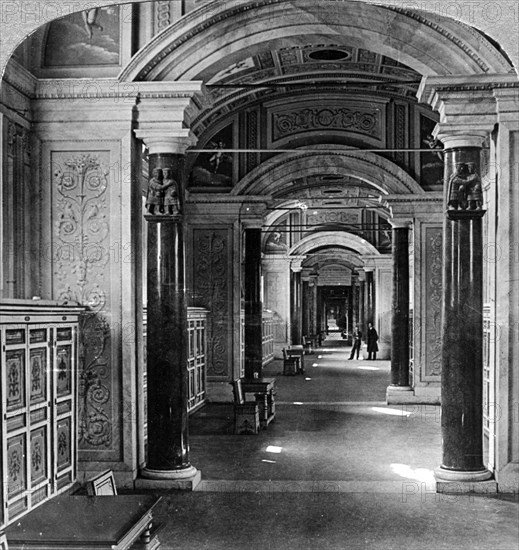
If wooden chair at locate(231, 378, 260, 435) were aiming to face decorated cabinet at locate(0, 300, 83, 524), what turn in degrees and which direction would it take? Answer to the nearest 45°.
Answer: approximately 90° to its right

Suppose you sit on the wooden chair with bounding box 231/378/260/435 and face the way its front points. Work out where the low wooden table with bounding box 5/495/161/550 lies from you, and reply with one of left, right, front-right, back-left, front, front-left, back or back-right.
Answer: right

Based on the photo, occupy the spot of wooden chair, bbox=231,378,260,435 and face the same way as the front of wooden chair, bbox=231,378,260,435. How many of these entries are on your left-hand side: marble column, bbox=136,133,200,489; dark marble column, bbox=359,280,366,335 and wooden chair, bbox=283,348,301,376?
2

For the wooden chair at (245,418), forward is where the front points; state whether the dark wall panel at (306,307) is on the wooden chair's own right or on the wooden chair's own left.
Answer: on the wooden chair's own left

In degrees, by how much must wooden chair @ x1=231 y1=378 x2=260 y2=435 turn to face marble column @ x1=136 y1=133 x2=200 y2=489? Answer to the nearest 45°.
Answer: approximately 90° to its right

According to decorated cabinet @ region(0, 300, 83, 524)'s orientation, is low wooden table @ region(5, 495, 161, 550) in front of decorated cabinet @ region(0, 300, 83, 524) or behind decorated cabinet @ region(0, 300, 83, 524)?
in front

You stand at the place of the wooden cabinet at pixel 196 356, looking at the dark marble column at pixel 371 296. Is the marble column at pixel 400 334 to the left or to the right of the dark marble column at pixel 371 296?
right

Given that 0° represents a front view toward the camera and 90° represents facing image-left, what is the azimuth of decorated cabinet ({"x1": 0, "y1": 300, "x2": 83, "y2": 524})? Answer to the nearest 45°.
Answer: approximately 315°

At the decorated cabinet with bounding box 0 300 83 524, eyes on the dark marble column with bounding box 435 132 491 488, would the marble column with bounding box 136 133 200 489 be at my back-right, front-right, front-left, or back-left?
front-left

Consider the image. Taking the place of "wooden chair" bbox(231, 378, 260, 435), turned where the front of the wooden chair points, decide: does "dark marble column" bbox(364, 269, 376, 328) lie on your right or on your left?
on your left

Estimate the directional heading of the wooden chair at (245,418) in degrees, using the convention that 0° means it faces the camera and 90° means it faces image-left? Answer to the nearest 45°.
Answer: approximately 270°

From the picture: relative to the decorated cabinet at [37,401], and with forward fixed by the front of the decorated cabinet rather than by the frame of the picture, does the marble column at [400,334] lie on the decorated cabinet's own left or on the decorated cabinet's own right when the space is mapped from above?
on the decorated cabinet's own left
